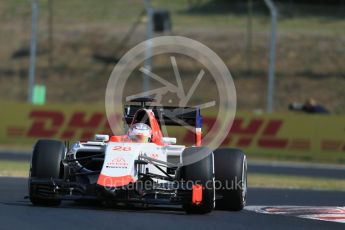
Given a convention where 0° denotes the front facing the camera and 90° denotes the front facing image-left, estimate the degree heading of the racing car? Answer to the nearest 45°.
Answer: approximately 0°

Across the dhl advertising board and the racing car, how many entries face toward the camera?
2

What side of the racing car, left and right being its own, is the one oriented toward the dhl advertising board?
back

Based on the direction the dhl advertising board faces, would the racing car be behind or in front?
in front
